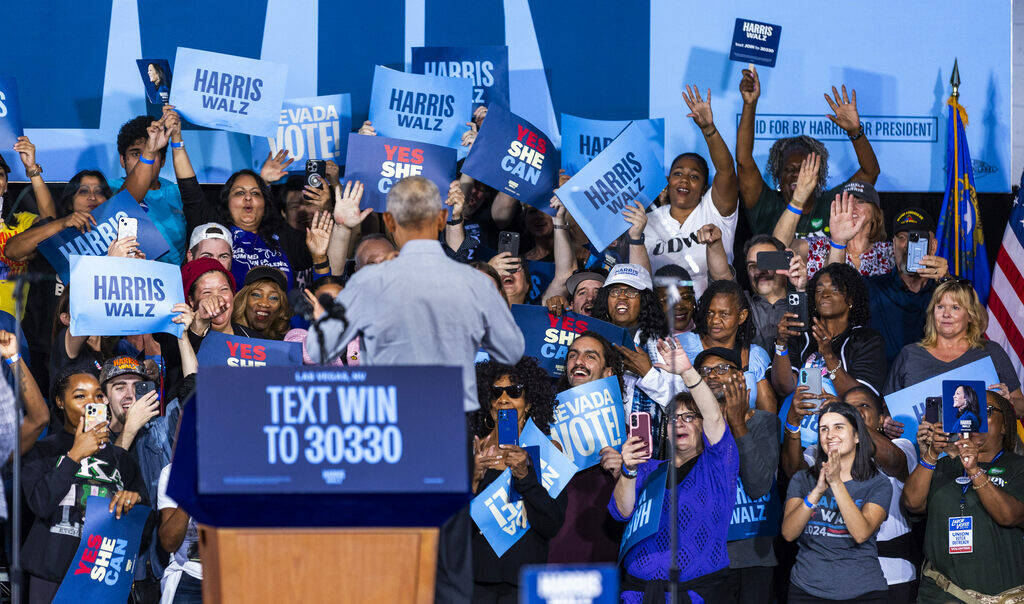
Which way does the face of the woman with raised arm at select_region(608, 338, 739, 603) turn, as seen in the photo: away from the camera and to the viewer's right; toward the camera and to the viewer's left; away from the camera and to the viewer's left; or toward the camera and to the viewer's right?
toward the camera and to the viewer's left

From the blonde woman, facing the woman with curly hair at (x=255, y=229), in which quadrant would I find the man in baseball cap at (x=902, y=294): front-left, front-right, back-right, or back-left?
front-right

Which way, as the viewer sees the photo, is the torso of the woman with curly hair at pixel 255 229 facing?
toward the camera

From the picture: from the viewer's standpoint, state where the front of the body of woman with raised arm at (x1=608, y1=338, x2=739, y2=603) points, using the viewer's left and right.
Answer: facing the viewer and to the left of the viewer

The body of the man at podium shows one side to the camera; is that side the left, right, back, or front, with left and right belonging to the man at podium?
back

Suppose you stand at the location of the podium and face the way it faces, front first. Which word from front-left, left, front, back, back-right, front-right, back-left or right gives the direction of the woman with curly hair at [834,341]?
back-left

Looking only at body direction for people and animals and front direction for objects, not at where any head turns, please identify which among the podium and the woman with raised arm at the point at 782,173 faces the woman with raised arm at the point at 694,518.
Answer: the woman with raised arm at the point at 782,173

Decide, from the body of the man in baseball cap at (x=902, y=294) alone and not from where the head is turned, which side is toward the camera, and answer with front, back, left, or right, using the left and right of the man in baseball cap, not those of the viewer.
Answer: front

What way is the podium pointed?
toward the camera

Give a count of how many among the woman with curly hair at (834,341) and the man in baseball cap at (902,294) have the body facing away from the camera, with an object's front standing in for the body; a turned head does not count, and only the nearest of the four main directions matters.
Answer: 0

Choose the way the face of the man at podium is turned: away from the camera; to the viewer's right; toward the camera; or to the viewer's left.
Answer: away from the camera
